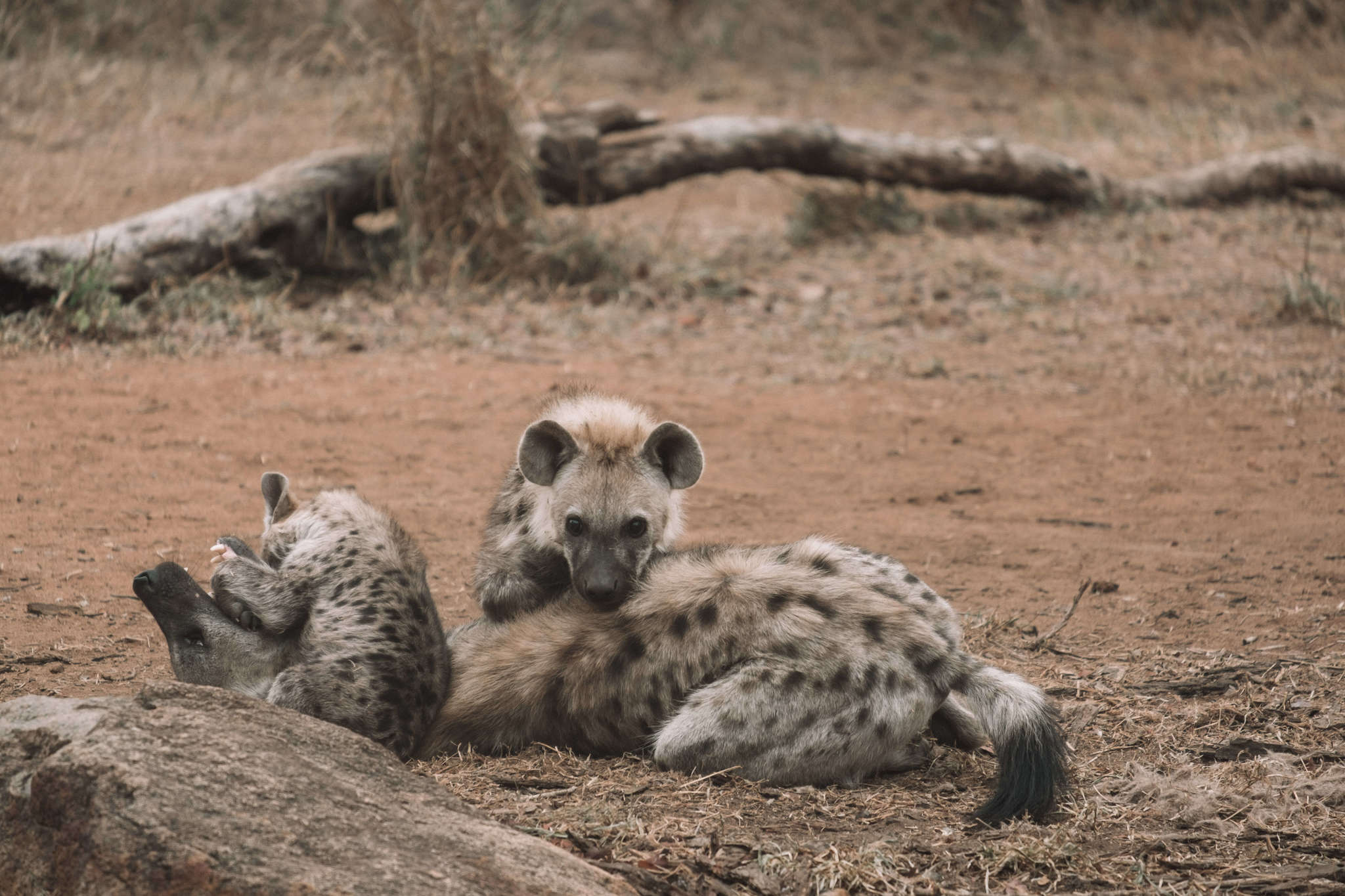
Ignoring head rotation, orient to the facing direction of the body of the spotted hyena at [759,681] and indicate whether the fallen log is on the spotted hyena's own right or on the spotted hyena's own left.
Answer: on the spotted hyena's own right

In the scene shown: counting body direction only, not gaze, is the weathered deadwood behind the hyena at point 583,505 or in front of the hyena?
behind

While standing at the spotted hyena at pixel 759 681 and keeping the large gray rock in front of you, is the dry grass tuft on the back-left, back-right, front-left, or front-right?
back-right

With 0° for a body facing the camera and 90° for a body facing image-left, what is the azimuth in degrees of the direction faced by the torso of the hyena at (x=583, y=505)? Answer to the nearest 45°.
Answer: approximately 0°

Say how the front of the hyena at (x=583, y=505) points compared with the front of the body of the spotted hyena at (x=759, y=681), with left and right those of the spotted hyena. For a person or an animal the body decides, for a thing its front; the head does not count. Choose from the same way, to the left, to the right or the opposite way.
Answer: to the left

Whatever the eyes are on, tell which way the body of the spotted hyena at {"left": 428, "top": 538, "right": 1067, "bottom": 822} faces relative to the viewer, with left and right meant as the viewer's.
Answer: facing to the left of the viewer

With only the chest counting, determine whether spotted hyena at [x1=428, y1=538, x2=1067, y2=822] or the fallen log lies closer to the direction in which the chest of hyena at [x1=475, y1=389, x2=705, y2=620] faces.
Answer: the spotted hyena

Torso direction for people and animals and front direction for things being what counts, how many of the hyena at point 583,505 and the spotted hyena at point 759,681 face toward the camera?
1
